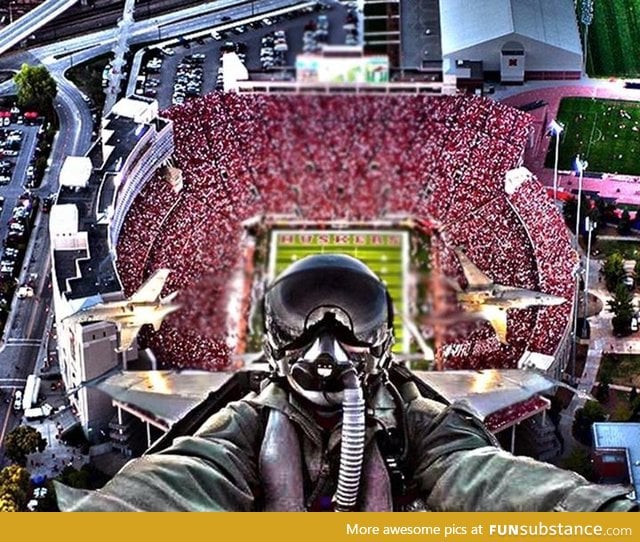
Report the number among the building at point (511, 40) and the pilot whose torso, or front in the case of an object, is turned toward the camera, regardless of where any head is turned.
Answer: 2

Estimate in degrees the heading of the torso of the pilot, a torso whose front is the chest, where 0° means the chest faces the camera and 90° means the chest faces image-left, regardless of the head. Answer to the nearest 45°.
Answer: approximately 0°

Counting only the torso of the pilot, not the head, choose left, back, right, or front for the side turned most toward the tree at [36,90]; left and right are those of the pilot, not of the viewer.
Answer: back

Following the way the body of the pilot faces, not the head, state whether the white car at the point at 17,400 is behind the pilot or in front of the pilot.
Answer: behind
